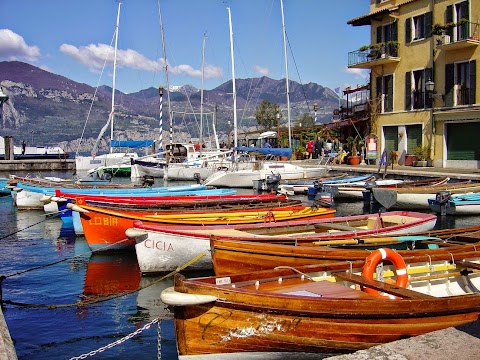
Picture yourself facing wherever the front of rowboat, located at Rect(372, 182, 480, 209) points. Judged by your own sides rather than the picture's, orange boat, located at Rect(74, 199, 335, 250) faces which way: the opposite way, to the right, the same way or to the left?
the opposite way

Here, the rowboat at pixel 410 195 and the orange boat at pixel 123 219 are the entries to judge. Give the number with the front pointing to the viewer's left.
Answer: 1

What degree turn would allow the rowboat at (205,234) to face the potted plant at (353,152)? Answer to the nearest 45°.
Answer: approximately 135° to its right

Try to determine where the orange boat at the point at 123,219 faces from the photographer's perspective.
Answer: facing to the left of the viewer

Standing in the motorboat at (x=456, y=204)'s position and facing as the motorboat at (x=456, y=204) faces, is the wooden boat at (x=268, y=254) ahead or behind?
behind

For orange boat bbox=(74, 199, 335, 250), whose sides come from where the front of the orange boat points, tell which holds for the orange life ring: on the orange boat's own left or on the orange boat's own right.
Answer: on the orange boat's own left

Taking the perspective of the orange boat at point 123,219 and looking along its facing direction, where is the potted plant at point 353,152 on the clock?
The potted plant is roughly at 4 o'clock from the orange boat.

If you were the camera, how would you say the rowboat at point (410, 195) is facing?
facing away from the viewer and to the right of the viewer

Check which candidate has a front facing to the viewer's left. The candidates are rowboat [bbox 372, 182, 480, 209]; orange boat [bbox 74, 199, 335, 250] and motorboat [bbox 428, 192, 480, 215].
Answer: the orange boat

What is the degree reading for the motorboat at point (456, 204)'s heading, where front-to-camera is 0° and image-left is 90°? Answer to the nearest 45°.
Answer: approximately 225°

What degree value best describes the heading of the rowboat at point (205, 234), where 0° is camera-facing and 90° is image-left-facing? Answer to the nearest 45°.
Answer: approximately 45°

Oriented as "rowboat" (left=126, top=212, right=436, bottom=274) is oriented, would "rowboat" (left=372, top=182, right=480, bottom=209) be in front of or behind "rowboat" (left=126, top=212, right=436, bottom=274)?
behind

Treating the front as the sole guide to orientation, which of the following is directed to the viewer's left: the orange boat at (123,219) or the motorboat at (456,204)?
the orange boat

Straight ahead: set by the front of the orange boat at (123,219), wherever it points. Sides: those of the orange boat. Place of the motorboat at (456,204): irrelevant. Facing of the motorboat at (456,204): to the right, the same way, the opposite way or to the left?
the opposite way

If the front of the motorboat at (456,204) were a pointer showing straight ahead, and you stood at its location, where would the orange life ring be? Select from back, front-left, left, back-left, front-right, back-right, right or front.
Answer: back-right

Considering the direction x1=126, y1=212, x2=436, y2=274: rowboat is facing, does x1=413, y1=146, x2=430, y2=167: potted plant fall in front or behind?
behind
